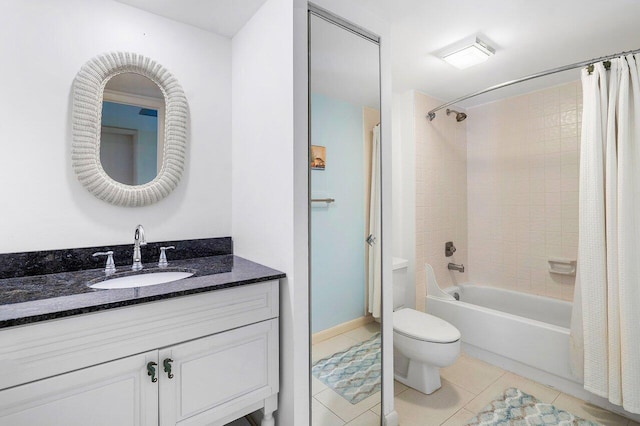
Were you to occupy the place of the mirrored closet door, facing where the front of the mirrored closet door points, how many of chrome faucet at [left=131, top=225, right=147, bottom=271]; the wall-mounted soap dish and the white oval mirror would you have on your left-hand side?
1

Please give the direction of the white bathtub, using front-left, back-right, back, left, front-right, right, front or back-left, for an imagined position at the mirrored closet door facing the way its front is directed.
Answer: left

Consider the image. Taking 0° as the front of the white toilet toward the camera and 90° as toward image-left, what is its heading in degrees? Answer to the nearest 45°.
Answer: approximately 315°

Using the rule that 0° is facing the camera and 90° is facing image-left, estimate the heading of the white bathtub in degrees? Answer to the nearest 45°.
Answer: approximately 45°

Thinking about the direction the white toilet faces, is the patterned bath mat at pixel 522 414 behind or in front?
in front

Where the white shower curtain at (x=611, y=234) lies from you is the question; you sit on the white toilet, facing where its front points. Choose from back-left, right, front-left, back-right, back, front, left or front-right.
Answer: front-left

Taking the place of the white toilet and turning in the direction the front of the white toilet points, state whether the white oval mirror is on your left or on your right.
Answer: on your right

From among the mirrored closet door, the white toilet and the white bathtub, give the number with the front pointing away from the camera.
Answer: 0

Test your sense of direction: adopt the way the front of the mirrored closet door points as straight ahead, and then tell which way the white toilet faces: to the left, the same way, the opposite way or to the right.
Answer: the same way

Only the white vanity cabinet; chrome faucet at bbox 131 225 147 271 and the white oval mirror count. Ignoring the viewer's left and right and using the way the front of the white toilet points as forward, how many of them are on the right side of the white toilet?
3

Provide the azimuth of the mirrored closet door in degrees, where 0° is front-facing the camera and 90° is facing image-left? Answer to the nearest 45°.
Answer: approximately 315°

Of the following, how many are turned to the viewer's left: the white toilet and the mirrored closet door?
0

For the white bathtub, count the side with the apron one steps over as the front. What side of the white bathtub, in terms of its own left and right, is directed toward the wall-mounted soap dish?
back

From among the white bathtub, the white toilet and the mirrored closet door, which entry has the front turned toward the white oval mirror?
the white bathtub

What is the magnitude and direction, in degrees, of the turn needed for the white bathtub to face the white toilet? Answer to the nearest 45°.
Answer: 0° — it already faces it

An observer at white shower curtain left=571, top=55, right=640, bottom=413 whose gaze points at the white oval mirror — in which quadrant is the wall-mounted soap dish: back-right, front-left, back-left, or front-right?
back-right

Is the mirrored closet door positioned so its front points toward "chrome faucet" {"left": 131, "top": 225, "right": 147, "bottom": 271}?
no

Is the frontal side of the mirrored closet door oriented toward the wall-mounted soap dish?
no

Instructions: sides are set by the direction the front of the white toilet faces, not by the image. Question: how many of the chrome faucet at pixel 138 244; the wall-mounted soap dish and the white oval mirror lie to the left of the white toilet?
1

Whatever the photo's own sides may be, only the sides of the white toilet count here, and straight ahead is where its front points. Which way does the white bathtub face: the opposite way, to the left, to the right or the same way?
to the right
